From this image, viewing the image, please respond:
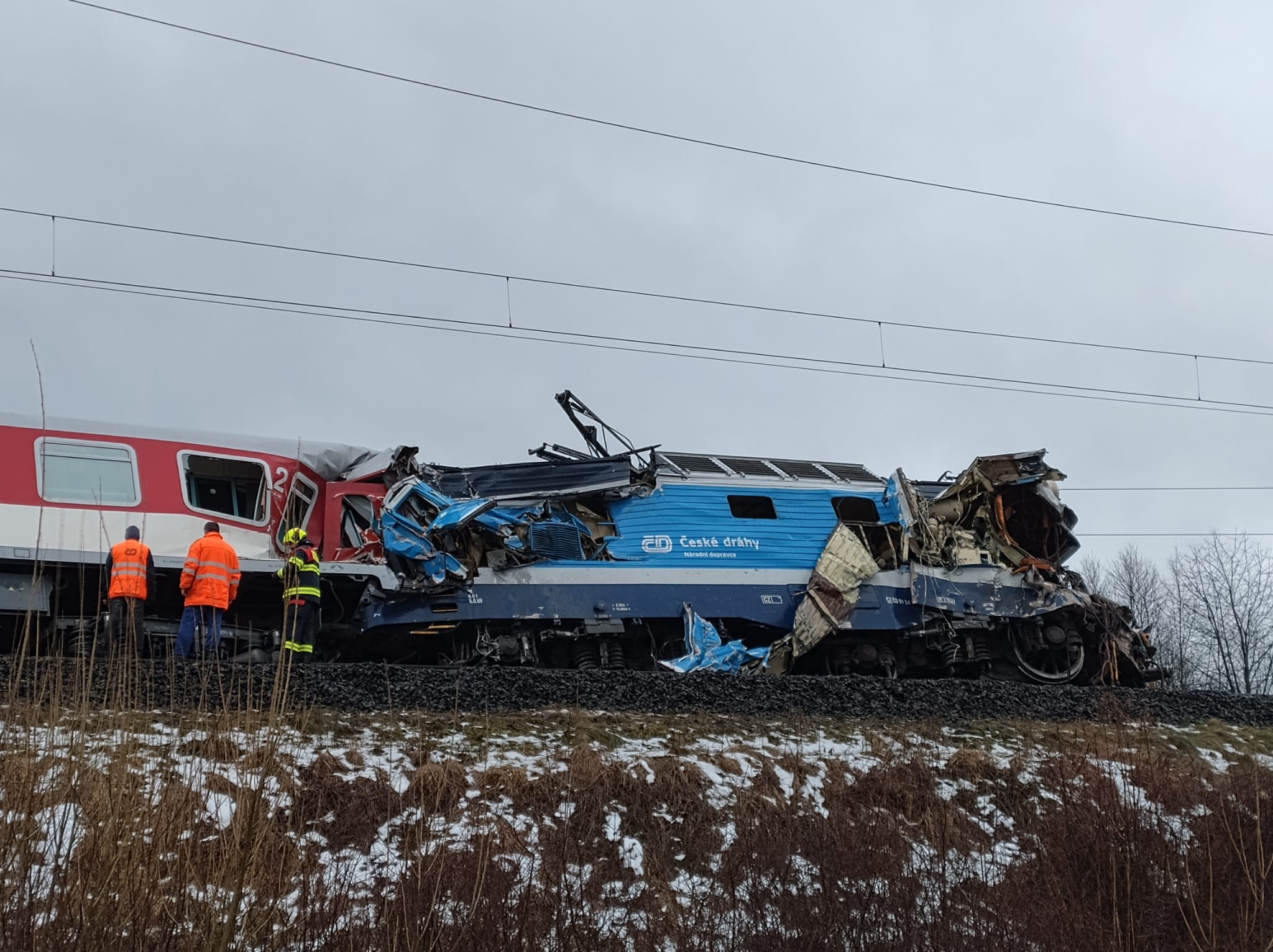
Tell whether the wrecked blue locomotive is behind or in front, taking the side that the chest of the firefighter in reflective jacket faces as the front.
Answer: behind

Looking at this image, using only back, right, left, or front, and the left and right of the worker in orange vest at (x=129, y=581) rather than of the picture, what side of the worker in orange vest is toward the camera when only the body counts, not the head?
back

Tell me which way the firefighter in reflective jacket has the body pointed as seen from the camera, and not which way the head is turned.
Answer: to the viewer's left

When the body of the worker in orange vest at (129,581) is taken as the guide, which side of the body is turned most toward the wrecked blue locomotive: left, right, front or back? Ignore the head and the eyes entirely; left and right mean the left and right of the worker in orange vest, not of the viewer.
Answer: right

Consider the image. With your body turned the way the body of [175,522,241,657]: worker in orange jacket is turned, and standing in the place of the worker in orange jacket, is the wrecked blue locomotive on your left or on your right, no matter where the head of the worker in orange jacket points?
on your right

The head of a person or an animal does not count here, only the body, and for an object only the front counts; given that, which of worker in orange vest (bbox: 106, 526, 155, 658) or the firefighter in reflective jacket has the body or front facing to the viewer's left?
the firefighter in reflective jacket

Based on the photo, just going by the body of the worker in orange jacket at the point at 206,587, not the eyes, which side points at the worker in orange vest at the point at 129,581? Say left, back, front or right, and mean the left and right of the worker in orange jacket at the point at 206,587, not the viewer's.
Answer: left

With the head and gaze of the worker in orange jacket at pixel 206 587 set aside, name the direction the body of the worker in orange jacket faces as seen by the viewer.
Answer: away from the camera

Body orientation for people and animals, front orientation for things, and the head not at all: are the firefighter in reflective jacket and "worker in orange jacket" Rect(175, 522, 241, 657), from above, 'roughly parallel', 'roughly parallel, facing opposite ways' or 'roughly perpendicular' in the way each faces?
roughly perpendicular

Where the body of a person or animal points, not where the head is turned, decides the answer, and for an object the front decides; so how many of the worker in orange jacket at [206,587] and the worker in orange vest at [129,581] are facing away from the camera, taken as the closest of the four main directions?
2

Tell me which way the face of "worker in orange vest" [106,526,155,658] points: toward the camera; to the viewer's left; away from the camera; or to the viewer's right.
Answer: away from the camera

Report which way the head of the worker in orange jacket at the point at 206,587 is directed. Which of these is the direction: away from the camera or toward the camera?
away from the camera

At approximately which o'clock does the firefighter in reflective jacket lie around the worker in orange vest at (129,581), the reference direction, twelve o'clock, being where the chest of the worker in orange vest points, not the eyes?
The firefighter in reflective jacket is roughly at 3 o'clock from the worker in orange vest.
